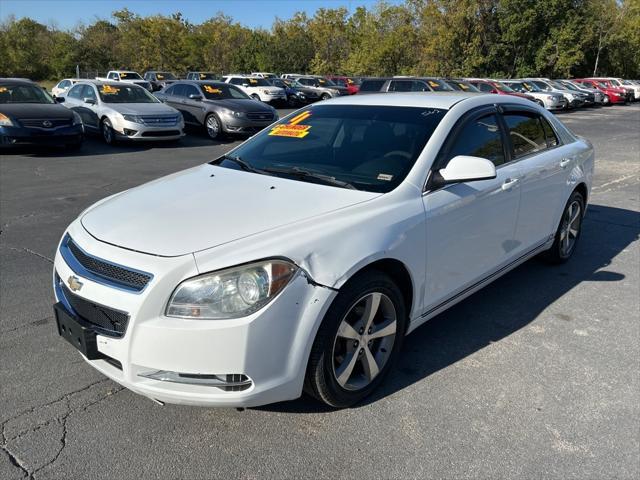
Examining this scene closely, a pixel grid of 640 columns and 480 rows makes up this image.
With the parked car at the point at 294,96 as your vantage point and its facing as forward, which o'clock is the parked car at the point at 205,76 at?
the parked car at the point at 205,76 is roughly at 5 o'clock from the parked car at the point at 294,96.

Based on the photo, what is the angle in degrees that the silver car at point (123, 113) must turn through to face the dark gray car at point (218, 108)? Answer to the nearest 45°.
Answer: approximately 90° to its left

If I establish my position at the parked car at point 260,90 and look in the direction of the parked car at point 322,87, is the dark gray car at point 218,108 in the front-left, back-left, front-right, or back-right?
back-right

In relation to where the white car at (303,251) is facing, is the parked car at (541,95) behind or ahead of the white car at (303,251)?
behind

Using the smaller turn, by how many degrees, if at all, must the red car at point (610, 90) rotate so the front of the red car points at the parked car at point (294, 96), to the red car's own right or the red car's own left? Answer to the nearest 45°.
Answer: approximately 90° to the red car's own right

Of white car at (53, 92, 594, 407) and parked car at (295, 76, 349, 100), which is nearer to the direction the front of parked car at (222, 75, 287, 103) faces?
the white car
